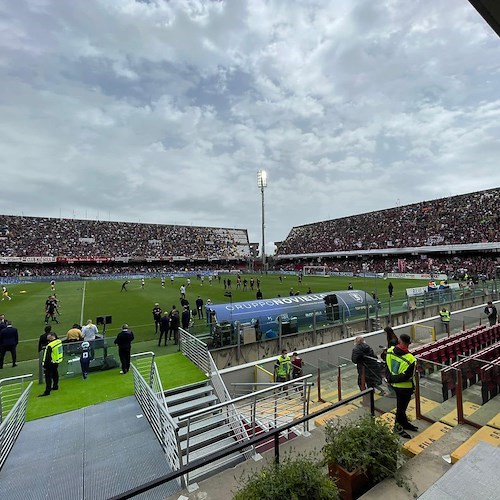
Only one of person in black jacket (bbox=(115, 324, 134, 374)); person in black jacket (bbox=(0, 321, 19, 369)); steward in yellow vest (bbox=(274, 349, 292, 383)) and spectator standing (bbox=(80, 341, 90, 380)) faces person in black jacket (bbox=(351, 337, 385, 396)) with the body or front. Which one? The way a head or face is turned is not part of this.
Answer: the steward in yellow vest

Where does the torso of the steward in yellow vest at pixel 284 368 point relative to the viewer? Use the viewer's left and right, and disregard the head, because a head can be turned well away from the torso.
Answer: facing the viewer and to the right of the viewer

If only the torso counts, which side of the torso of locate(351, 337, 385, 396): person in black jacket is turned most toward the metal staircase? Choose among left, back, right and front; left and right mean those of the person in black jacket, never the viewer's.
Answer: left

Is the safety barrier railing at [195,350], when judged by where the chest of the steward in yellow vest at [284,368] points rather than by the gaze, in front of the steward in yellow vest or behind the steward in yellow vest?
behind

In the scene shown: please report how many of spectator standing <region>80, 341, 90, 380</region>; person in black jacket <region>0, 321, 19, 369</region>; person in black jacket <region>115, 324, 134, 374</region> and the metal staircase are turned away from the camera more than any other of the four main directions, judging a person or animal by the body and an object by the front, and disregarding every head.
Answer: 3

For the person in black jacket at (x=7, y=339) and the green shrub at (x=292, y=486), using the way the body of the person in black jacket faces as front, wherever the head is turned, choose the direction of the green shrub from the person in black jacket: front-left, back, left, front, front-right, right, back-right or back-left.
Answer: back

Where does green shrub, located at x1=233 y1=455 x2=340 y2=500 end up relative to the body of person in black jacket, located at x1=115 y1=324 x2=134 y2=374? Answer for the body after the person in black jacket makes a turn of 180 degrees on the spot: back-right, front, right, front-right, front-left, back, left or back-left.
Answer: front

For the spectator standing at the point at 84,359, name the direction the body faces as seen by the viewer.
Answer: away from the camera

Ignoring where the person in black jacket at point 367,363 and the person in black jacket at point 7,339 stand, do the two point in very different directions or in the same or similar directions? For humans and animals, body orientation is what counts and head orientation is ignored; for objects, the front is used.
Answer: same or similar directions
